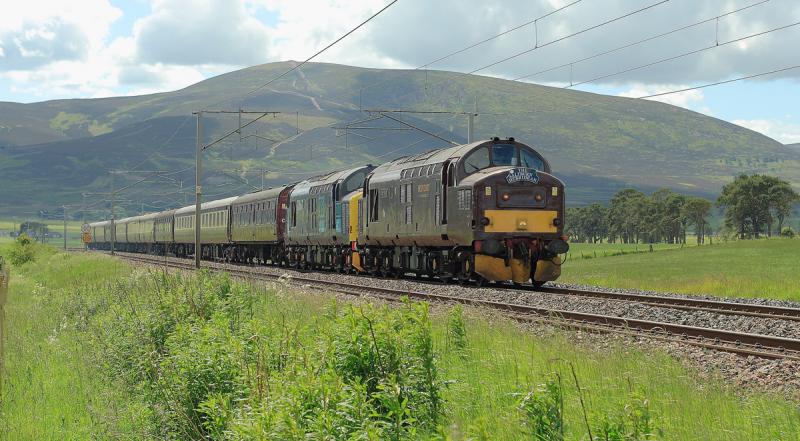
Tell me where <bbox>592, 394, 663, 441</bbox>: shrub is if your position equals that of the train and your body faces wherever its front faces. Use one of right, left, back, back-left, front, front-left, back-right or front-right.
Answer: front-right

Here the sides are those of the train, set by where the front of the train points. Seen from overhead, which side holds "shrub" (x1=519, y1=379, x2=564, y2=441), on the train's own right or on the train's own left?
on the train's own right

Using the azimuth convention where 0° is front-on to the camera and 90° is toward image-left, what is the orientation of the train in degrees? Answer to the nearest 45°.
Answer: approximately 315°
